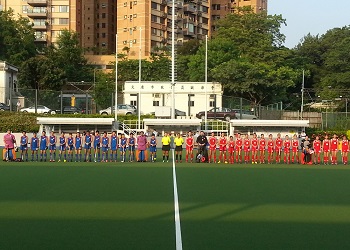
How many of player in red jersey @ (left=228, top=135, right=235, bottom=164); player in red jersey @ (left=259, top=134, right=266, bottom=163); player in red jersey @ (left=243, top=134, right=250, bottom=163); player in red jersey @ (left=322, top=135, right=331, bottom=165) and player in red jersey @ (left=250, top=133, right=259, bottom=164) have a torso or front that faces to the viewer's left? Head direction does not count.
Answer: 0

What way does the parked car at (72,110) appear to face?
to the viewer's left

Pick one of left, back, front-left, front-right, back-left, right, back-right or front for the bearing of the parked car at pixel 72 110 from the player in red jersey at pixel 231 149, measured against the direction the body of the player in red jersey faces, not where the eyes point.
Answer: back-right

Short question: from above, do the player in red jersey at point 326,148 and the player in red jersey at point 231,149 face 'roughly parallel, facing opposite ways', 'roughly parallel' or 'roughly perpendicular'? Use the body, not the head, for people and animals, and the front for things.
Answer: roughly parallel

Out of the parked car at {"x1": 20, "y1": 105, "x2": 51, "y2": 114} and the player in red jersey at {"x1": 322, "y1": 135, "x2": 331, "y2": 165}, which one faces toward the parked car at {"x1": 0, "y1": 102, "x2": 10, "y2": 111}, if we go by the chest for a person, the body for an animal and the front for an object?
the parked car at {"x1": 20, "y1": 105, "x2": 51, "y2": 114}

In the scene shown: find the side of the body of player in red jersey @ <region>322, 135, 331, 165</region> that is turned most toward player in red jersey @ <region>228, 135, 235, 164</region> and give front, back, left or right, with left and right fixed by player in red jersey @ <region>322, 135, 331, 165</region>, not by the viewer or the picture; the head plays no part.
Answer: right

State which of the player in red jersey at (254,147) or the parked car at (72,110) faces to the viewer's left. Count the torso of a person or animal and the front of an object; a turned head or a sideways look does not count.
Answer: the parked car

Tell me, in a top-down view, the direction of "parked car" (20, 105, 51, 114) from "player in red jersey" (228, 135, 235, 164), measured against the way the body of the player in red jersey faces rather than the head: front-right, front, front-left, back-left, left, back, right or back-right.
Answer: back-right

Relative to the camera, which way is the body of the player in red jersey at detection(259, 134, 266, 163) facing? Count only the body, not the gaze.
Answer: toward the camera

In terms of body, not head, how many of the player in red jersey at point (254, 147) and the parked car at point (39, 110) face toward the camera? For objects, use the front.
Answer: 1

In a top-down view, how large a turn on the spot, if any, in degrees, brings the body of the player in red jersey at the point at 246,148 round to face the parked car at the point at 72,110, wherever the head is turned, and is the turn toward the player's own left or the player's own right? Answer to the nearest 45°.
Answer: approximately 135° to the player's own right

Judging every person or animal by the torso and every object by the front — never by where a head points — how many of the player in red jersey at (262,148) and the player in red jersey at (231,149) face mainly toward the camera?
2

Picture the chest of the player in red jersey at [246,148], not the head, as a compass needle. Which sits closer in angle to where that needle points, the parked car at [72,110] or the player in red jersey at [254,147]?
the player in red jersey

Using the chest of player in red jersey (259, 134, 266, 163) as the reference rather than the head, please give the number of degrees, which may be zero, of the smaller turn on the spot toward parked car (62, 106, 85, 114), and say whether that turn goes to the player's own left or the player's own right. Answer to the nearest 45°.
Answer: approximately 135° to the player's own right
